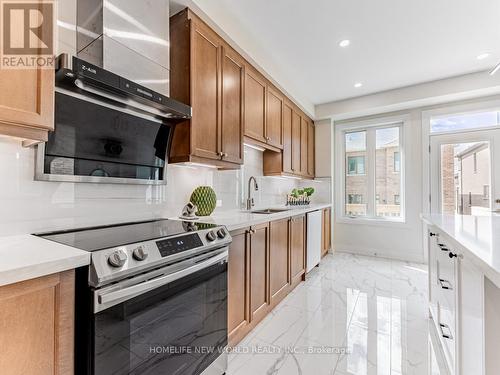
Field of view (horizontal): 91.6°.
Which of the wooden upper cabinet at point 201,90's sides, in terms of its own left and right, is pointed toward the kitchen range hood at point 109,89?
right

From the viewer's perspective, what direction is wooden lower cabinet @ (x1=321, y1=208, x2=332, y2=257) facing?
to the viewer's right

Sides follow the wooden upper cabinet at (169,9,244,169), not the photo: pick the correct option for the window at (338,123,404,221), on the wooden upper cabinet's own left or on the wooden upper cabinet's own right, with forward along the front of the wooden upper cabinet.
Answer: on the wooden upper cabinet's own left

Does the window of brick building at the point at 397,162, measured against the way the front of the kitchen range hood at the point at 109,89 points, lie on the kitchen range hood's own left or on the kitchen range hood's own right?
on the kitchen range hood's own left

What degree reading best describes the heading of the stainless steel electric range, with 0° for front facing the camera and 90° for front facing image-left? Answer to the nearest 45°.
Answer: approximately 315°
